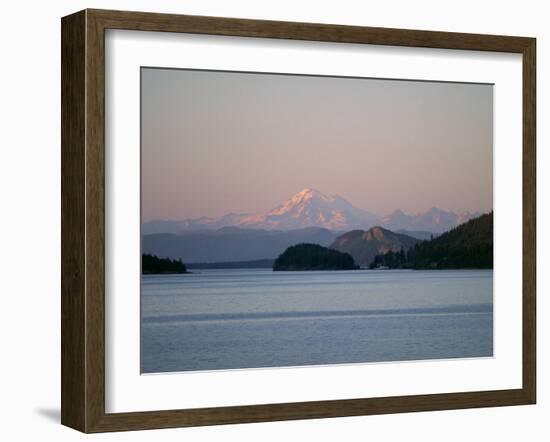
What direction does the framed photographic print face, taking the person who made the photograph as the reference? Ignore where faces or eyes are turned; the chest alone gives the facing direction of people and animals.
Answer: facing the viewer and to the right of the viewer
